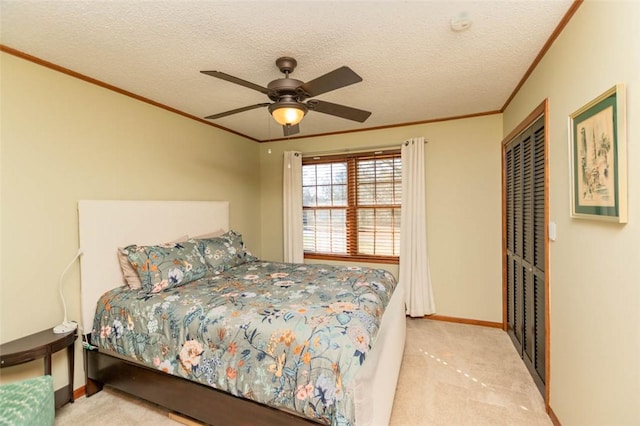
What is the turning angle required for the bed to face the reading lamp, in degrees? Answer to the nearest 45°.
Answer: approximately 180°

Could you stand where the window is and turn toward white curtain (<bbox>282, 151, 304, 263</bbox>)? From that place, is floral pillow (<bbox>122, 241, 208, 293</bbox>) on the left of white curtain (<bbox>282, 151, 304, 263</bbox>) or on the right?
left

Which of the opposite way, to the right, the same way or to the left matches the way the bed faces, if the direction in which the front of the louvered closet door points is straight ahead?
the opposite way

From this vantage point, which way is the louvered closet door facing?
to the viewer's left

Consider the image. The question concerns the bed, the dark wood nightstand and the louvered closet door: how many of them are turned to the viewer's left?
1

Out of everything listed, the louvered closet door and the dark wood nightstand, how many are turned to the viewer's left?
1

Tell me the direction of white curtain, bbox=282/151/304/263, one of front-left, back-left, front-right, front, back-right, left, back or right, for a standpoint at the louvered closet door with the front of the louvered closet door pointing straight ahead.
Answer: front

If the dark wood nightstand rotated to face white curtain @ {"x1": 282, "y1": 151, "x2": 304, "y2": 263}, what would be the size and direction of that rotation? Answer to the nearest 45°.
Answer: approximately 45° to its left

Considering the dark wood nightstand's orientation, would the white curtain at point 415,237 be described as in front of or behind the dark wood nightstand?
in front

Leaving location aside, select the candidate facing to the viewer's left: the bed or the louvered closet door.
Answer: the louvered closet door

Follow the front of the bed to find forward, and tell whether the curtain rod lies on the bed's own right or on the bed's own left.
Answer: on the bed's own left

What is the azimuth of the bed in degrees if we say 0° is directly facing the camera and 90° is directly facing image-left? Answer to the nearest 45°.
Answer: approximately 315°

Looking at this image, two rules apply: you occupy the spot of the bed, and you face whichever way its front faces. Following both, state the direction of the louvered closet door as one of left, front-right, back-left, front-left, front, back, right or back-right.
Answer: front-left
